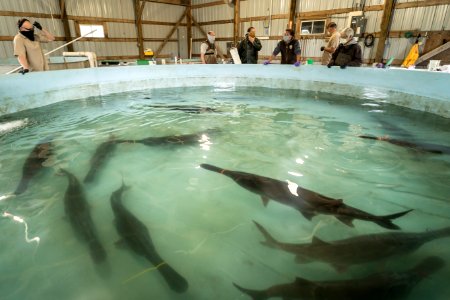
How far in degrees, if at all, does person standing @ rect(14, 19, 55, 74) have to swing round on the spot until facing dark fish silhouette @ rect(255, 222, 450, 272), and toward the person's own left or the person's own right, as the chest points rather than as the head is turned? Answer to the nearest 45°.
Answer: approximately 45° to the person's own right

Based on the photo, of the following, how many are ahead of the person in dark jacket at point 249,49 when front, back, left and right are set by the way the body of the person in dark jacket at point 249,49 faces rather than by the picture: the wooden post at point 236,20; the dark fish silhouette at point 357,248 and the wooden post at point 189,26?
1

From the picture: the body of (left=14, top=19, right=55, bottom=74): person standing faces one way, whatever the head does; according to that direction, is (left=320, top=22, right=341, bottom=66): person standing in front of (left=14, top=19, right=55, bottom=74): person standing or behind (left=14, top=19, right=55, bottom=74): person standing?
in front

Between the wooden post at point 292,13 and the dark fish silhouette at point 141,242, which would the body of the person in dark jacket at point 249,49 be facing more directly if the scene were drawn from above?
the dark fish silhouette

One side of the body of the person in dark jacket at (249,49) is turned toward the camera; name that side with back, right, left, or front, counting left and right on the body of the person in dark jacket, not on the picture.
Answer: front

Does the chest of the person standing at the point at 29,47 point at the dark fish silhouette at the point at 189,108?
yes

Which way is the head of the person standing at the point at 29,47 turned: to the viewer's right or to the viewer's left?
to the viewer's right

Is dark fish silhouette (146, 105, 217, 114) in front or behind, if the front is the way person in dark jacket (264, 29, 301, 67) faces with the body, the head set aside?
in front

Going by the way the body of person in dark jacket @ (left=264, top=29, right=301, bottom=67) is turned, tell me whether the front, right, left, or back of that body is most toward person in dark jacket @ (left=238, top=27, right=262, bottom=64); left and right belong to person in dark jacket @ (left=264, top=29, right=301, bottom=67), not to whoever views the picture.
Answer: right

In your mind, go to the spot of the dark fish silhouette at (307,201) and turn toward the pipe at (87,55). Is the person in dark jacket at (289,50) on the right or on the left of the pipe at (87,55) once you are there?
right

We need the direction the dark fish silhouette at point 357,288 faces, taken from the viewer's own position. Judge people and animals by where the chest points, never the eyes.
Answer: facing to the right of the viewer

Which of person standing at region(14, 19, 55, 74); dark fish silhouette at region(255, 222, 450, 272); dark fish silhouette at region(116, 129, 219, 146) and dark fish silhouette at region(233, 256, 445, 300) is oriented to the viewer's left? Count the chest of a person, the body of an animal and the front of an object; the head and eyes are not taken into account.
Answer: dark fish silhouette at region(116, 129, 219, 146)

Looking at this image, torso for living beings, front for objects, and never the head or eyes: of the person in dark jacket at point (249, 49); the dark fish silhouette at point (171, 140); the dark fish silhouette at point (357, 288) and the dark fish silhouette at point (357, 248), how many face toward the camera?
1

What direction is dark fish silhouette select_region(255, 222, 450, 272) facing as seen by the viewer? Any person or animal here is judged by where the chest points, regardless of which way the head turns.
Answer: to the viewer's right

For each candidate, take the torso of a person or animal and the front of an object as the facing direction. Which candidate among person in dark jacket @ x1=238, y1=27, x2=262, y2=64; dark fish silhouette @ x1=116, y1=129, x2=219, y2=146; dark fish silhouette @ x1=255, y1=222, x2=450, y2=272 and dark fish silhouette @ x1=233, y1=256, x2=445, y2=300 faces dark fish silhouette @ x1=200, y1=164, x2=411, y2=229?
the person in dark jacket

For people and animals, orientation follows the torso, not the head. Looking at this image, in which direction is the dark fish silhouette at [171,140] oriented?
to the viewer's left

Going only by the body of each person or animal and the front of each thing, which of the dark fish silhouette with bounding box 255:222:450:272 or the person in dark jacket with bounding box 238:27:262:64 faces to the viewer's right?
the dark fish silhouette

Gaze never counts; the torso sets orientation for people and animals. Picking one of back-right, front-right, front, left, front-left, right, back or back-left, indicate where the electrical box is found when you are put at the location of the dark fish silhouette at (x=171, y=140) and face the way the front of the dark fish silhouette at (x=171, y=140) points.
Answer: back-right
